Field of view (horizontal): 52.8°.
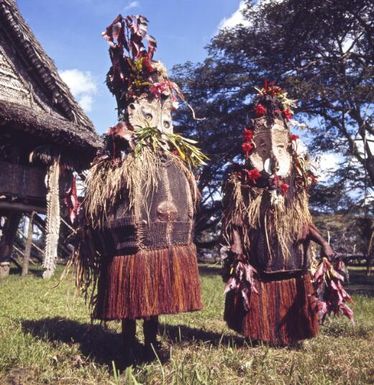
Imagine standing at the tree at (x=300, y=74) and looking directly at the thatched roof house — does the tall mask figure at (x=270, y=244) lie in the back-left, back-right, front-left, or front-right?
front-left

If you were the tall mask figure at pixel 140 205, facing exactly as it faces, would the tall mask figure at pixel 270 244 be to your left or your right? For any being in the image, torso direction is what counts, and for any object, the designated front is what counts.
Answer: on your left

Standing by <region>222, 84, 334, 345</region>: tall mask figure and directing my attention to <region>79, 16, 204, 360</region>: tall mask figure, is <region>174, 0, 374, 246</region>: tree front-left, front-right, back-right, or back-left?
back-right

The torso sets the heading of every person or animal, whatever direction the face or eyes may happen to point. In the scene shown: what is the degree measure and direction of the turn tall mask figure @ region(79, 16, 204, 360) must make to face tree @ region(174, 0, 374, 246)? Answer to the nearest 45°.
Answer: approximately 90° to its left

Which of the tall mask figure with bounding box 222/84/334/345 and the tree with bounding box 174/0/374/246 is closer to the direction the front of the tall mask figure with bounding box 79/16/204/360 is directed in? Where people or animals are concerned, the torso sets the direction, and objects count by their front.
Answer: the tall mask figure

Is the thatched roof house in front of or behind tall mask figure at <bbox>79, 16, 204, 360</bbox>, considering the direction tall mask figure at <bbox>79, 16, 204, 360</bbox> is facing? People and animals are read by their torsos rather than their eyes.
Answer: behind

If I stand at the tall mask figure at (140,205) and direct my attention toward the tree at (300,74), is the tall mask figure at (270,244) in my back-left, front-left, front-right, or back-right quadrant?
front-right
